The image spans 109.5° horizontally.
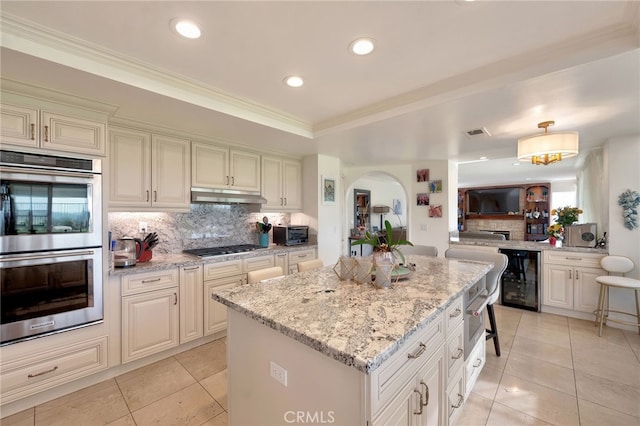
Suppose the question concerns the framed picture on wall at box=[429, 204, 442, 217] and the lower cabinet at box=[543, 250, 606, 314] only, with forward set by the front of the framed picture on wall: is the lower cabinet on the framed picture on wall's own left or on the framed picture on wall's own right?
on the framed picture on wall's own left

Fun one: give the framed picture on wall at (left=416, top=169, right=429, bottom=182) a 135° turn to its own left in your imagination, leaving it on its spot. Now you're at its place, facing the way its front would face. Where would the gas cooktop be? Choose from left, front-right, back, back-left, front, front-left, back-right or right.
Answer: back

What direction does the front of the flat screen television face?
toward the camera

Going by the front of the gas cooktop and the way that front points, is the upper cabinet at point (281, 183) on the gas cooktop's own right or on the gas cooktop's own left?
on the gas cooktop's own left

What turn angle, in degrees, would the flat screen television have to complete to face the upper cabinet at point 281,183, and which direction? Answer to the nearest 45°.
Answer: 0° — it already faces it

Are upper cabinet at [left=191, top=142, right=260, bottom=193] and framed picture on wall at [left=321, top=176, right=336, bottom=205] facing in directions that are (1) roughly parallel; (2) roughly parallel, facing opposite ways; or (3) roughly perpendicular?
roughly parallel

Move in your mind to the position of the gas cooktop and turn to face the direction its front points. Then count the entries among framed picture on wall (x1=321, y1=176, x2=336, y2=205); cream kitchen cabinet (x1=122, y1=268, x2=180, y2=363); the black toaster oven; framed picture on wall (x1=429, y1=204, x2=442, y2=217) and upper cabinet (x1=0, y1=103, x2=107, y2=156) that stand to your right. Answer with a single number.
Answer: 2

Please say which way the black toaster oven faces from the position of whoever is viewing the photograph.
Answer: facing the viewer and to the right of the viewer

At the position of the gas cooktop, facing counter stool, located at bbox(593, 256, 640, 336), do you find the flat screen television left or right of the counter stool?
left

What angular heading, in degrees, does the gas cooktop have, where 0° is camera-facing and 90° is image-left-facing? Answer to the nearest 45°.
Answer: approximately 315°

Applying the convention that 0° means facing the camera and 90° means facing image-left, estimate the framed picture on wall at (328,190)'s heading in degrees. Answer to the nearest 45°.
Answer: approximately 315°

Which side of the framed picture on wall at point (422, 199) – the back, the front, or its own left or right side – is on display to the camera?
front

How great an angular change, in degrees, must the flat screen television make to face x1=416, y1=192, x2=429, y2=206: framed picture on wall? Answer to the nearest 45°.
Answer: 0° — it already faces it

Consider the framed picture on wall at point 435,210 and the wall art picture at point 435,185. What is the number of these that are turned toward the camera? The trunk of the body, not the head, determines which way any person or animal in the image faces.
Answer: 2

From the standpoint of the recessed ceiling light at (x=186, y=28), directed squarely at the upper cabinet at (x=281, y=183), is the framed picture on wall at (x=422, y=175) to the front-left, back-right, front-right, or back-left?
front-right

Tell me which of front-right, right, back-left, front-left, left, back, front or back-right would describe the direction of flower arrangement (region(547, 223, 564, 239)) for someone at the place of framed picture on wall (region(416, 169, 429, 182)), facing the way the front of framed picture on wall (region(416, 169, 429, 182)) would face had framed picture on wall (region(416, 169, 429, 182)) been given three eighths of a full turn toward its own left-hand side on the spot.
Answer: front-right
